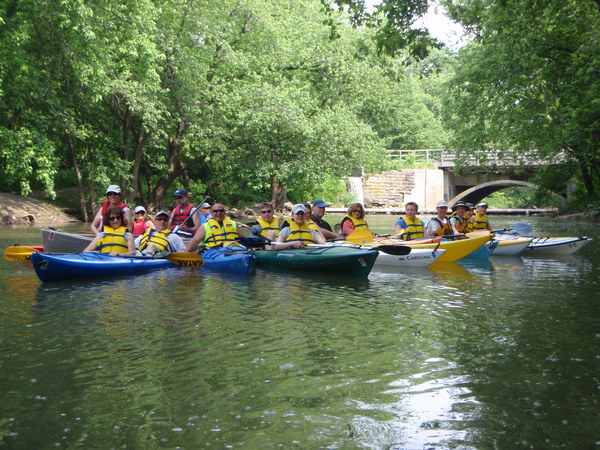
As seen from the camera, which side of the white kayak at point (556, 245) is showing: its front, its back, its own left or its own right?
right

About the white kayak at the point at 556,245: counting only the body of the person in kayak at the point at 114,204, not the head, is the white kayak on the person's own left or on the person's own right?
on the person's own left

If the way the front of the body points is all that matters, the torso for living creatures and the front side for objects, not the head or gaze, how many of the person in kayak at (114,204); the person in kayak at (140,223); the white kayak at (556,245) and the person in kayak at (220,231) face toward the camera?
3

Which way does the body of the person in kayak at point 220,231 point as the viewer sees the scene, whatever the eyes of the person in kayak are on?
toward the camera

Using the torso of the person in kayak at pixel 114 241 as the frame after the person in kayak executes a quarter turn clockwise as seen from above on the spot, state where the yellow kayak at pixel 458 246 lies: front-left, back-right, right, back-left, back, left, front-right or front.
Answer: back

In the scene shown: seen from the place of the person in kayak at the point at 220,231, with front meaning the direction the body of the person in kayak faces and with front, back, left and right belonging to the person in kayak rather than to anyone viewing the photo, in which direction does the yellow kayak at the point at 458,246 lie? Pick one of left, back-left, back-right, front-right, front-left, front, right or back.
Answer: left

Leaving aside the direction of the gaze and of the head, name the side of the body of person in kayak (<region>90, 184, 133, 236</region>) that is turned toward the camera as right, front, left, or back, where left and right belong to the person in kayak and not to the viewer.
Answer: front

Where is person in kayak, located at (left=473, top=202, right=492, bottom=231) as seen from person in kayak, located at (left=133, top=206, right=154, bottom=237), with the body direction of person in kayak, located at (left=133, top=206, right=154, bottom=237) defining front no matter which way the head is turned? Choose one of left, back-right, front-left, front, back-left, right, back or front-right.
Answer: left

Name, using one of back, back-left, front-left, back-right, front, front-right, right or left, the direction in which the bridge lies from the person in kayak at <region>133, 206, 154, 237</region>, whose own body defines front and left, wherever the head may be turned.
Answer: back-left

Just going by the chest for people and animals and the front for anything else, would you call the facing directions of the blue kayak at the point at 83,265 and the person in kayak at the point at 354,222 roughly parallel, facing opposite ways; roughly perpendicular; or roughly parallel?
roughly perpendicular

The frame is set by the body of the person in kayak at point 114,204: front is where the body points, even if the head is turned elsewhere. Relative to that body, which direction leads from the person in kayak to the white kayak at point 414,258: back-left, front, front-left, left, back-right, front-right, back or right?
left

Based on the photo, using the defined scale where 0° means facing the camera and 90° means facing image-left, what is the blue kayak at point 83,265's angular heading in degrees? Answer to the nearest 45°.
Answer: approximately 45°

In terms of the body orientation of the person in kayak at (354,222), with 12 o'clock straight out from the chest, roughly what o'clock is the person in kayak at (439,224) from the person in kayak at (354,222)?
the person in kayak at (439,224) is roughly at 10 o'clock from the person in kayak at (354,222).

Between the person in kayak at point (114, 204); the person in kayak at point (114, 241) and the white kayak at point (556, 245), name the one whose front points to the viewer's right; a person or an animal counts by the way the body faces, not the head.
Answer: the white kayak

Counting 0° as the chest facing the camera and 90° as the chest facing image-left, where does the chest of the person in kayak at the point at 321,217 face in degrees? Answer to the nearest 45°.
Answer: approximately 315°

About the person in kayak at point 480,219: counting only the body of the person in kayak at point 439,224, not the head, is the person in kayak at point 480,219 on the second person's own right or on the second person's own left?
on the second person's own left

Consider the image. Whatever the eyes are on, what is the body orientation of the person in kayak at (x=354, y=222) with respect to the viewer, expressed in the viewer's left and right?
facing the viewer and to the right of the viewer

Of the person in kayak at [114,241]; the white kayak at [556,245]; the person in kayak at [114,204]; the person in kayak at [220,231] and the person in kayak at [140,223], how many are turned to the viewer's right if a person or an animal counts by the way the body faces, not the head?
1
